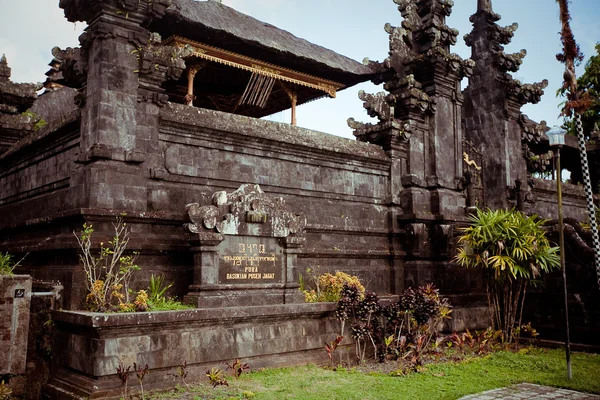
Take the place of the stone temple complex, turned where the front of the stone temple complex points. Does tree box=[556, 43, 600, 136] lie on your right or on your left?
on your left

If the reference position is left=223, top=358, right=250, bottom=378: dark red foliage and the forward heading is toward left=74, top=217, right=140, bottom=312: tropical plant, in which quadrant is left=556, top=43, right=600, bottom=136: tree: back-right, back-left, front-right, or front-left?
back-right

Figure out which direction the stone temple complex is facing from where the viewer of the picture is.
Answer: facing the viewer and to the right of the viewer
